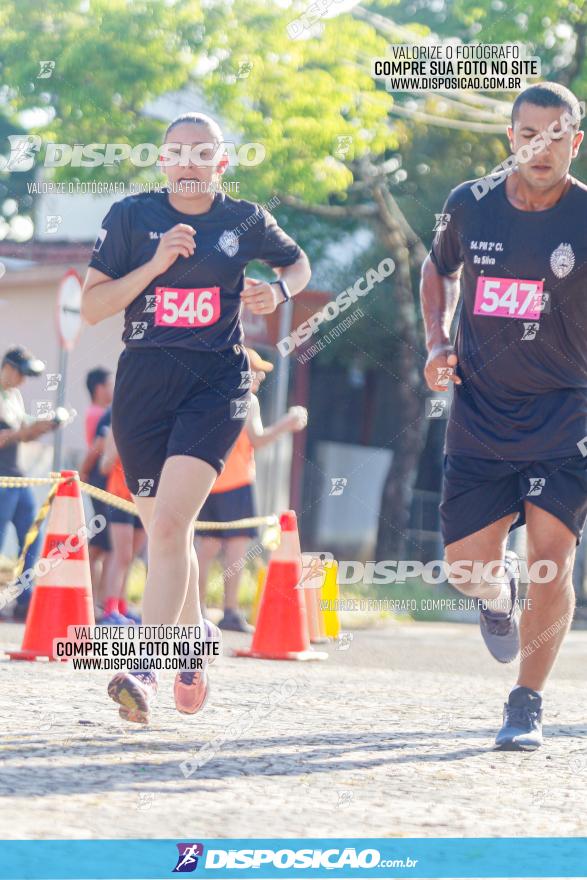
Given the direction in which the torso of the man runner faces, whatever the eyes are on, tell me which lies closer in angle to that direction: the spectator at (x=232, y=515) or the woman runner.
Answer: the woman runner

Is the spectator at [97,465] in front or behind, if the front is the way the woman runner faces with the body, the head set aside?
behind

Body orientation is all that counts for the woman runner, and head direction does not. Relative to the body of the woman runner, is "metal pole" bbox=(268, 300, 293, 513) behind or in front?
behind

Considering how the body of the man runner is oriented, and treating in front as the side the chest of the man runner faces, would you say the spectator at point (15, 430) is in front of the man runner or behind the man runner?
behind

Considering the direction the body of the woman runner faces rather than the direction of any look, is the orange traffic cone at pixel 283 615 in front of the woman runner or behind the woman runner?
behind

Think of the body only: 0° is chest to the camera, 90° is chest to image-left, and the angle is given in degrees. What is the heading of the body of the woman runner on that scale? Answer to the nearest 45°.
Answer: approximately 0°

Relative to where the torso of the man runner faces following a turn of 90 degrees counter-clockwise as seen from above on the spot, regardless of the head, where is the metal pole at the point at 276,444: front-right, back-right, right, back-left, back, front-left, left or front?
left

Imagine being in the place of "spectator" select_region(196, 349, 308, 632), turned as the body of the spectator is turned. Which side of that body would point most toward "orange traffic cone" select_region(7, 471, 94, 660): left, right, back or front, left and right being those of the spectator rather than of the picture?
right

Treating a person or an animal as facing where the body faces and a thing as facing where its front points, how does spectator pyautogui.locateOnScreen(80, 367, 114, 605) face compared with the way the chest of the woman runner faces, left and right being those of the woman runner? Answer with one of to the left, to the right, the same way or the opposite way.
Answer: to the left
